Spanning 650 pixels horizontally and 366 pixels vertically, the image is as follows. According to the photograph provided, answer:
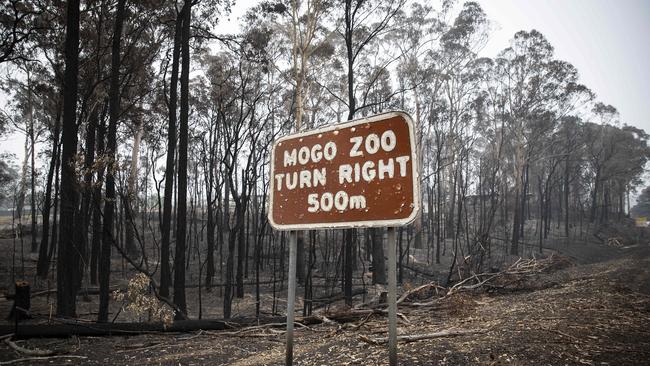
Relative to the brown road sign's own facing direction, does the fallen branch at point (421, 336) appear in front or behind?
behind

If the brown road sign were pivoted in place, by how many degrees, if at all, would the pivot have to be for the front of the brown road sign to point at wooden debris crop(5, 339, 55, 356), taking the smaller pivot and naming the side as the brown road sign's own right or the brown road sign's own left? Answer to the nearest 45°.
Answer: approximately 90° to the brown road sign's own right

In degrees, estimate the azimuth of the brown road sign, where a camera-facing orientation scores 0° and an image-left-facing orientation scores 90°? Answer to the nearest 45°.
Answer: approximately 45°
